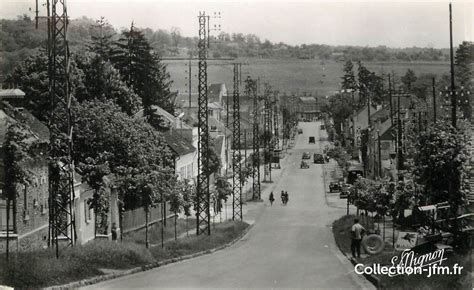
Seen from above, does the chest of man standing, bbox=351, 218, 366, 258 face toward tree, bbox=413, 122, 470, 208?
no
